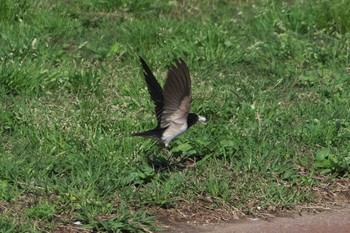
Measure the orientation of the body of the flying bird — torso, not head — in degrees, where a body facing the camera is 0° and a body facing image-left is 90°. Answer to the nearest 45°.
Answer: approximately 270°
